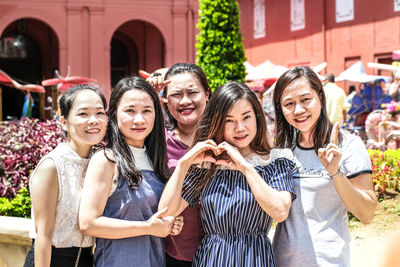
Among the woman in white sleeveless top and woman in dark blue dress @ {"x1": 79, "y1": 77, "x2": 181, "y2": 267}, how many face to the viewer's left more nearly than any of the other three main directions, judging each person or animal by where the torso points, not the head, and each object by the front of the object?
0
